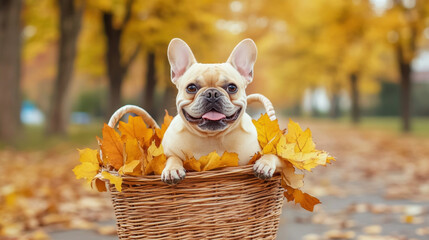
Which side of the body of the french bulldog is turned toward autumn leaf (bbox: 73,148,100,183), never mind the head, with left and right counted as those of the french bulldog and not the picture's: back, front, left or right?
right

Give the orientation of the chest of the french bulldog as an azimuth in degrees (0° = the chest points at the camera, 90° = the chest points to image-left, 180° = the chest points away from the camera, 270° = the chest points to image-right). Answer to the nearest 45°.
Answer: approximately 0°

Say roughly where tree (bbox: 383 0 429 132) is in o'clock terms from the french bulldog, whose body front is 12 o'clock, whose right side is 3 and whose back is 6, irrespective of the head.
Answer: The tree is roughly at 7 o'clock from the french bulldog.
